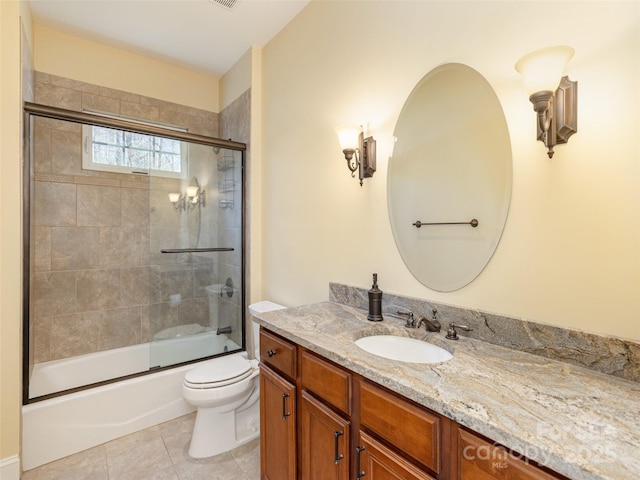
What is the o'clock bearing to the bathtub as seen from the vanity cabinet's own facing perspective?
The bathtub is roughly at 2 o'clock from the vanity cabinet.

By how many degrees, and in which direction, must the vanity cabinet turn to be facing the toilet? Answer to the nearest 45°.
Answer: approximately 90° to its right

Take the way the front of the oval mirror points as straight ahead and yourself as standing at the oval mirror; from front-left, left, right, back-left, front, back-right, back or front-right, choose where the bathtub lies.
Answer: front-right

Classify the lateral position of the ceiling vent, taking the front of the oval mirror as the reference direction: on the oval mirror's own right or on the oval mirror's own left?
on the oval mirror's own right

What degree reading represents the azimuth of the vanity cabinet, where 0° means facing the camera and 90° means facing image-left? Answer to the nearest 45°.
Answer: approximately 45°

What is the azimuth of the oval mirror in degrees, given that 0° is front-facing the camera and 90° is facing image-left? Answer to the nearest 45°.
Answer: approximately 45°
